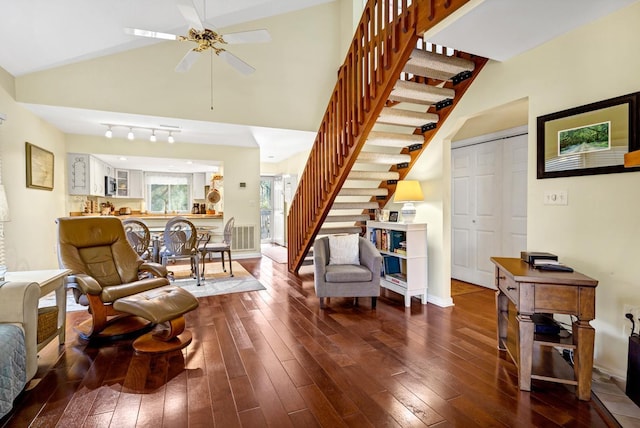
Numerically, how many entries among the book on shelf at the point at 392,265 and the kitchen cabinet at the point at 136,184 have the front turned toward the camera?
2

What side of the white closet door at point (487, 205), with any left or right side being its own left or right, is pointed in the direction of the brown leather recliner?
front

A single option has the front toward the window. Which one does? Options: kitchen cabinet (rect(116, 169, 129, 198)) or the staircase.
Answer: the staircase

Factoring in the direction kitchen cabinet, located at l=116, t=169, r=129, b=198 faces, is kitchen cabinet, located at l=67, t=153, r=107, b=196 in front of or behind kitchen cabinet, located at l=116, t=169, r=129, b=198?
in front

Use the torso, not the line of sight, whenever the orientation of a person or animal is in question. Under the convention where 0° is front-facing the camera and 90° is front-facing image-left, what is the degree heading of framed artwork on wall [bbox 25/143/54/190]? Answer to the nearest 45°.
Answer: approximately 315°

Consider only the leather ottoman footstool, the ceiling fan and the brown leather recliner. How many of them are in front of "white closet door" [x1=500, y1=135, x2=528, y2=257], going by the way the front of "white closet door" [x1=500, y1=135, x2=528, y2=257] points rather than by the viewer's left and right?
3

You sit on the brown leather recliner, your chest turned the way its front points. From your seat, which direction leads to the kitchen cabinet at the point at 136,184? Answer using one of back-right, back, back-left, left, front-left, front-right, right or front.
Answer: back-left

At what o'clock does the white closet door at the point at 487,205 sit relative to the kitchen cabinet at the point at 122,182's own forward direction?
The white closet door is roughly at 11 o'clock from the kitchen cabinet.

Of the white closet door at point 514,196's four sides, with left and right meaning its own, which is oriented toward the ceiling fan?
front

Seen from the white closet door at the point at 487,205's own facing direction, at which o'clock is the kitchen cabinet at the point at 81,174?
The kitchen cabinet is roughly at 1 o'clock from the white closet door.

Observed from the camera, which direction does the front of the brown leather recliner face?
facing the viewer and to the right of the viewer

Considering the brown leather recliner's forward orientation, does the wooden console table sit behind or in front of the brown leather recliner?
in front

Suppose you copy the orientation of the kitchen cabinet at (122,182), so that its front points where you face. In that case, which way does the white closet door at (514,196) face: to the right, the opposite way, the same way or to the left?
to the right
